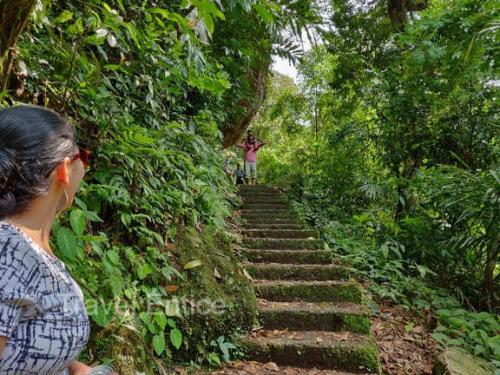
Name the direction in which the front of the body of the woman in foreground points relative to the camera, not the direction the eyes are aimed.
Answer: to the viewer's right

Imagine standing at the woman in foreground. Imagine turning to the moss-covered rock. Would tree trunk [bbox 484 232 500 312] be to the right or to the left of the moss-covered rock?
right

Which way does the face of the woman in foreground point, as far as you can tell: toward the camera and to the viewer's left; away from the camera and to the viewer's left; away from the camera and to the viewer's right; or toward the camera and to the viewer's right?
away from the camera and to the viewer's right

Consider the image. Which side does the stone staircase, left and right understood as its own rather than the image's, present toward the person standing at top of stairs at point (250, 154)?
back

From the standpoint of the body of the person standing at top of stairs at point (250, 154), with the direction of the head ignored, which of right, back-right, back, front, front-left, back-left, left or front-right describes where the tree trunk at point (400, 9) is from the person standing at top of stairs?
front-left

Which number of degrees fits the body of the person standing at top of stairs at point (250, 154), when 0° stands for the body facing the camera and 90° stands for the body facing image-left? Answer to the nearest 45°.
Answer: approximately 0°

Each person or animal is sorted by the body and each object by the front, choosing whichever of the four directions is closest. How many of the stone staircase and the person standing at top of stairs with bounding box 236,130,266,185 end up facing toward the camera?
2

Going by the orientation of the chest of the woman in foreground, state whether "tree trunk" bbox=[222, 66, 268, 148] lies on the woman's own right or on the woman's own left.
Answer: on the woman's own left

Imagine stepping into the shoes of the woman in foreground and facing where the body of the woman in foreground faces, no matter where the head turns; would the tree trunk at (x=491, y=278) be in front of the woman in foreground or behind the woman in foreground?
in front
